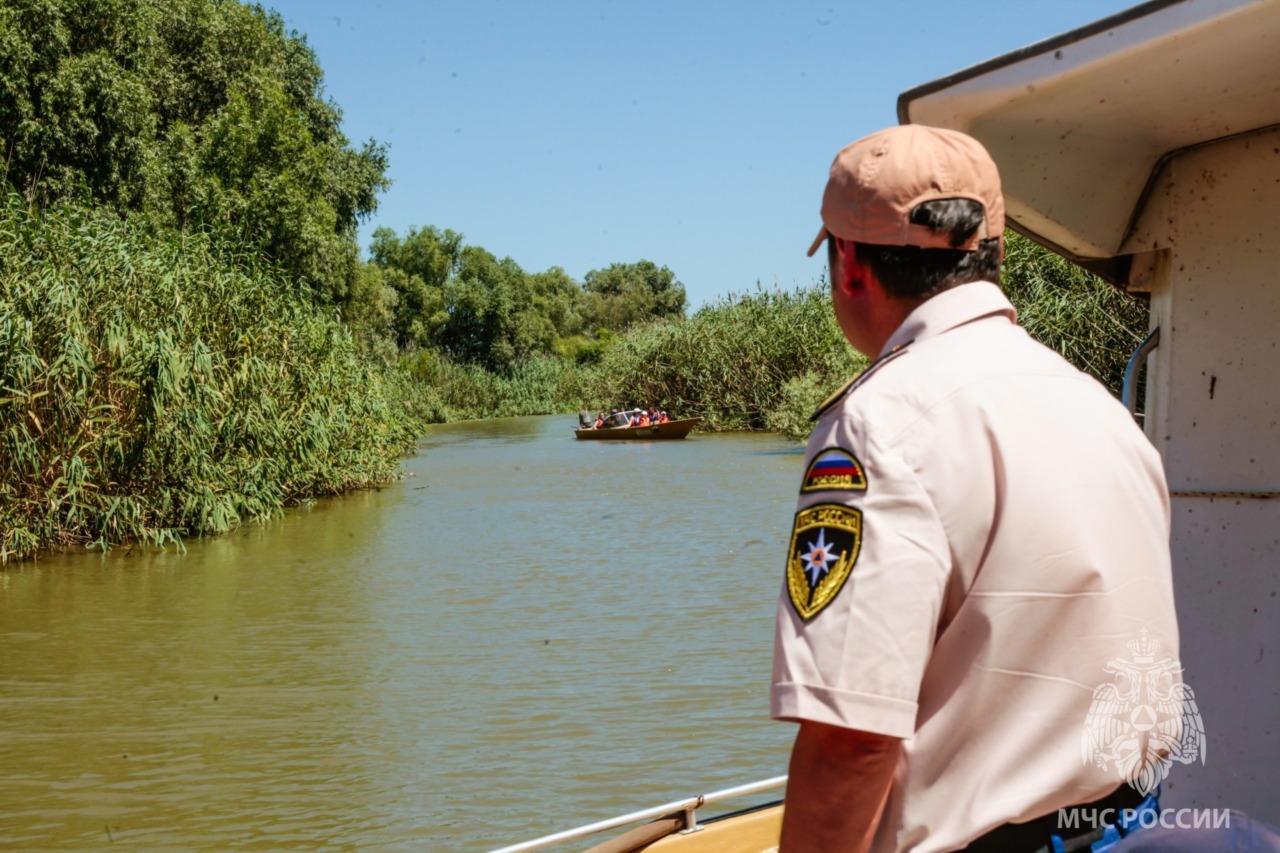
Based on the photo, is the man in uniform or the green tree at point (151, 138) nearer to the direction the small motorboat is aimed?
the man in uniform

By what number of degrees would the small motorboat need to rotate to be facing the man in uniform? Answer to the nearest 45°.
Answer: approximately 90° to its right

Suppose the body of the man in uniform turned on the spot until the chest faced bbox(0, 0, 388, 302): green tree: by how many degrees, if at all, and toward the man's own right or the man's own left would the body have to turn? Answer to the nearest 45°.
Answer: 0° — they already face it

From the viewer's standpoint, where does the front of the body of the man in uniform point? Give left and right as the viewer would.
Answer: facing away from the viewer and to the left of the viewer

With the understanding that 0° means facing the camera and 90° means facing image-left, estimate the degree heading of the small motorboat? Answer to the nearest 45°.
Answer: approximately 270°

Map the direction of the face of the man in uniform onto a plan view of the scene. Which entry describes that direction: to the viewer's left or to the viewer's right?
to the viewer's left

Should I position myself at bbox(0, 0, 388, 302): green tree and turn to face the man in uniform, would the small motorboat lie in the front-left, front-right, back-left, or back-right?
back-left

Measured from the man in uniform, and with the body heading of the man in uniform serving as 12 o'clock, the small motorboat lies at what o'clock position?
The small motorboat is roughly at 1 o'clock from the man in uniform.

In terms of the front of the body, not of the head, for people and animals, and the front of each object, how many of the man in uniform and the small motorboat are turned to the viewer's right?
1

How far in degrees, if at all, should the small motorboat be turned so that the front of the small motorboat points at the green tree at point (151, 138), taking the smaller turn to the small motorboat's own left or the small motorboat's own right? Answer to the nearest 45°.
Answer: approximately 135° to the small motorboat's own right
